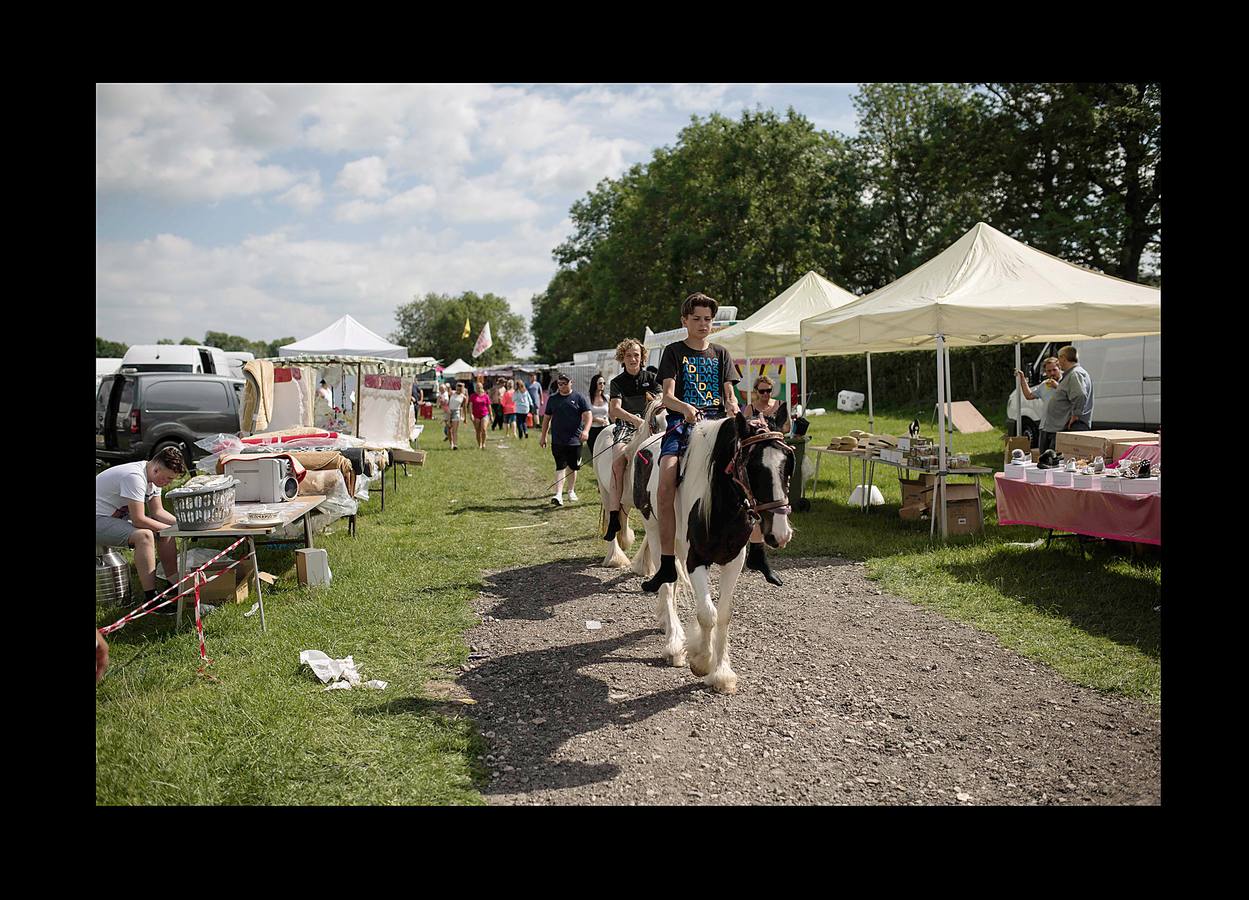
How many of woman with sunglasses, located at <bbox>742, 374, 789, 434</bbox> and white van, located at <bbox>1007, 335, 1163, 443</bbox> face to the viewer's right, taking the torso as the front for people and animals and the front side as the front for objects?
0

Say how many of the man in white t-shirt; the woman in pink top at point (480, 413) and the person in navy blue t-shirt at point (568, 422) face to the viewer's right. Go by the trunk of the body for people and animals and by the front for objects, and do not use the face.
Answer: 1

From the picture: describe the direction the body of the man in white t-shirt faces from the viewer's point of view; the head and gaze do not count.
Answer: to the viewer's right

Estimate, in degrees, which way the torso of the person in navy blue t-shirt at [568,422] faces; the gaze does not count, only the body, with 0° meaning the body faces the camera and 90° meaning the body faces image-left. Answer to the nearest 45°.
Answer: approximately 0°
